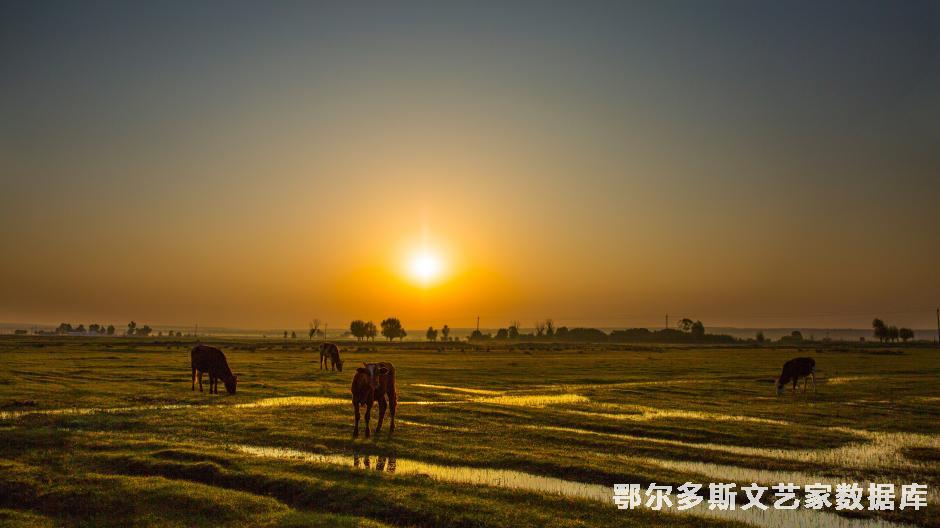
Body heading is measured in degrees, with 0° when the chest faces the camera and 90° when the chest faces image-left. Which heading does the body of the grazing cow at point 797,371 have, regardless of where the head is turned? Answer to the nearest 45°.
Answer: approximately 90°

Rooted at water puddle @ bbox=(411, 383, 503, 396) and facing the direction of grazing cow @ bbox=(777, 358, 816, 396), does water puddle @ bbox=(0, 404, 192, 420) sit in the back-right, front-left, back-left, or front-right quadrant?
back-right

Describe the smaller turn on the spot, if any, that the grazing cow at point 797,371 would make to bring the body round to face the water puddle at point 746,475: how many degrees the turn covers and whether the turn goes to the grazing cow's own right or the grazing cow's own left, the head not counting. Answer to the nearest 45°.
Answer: approximately 90° to the grazing cow's own left

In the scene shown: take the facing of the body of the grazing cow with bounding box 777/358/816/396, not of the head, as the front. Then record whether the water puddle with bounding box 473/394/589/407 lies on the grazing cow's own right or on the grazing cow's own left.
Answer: on the grazing cow's own left

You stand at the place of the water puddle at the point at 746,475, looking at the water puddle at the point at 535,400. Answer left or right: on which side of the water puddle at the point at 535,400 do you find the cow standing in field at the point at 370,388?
left

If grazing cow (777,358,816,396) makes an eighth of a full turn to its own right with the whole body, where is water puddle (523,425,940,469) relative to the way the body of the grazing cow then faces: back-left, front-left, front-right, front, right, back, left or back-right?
back-left

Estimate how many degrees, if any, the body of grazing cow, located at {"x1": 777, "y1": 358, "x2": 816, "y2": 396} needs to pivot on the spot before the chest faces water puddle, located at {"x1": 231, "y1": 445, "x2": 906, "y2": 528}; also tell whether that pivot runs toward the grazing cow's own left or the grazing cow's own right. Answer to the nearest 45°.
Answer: approximately 90° to the grazing cow's own left

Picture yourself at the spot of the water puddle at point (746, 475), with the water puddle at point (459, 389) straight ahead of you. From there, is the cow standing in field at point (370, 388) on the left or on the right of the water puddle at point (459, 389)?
left

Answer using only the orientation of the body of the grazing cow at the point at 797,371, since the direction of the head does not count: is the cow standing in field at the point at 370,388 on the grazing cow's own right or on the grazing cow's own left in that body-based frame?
on the grazing cow's own left
